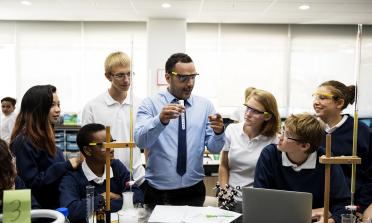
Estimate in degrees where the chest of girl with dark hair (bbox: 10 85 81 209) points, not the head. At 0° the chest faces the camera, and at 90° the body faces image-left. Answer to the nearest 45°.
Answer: approximately 270°

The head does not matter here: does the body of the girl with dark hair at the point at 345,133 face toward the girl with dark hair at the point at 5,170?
yes

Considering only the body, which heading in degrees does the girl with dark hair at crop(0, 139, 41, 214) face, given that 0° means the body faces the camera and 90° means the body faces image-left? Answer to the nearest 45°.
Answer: approximately 270°

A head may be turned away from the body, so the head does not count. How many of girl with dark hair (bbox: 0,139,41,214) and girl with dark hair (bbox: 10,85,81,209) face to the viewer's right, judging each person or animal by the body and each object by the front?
2

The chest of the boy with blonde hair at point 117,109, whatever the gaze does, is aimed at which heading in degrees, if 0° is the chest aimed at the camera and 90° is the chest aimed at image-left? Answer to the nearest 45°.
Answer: approximately 315°

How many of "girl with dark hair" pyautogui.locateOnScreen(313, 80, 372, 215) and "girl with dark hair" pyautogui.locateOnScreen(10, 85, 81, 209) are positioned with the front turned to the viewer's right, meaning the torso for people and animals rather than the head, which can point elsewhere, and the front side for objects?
1
